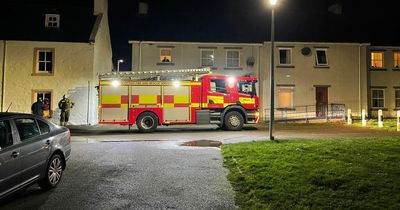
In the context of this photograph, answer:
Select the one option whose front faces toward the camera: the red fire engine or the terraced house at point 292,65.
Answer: the terraced house

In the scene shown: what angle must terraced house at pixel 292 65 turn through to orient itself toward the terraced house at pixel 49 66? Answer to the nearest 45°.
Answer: approximately 45° to its right

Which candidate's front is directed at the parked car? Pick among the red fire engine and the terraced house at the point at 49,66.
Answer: the terraced house

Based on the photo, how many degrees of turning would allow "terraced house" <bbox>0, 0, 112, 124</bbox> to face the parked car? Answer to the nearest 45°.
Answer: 0° — it already faces it

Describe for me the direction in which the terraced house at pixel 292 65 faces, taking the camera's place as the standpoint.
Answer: facing the viewer

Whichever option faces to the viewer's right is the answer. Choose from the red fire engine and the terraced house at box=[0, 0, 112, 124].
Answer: the red fire engine

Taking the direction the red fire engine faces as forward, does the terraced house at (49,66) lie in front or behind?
behind

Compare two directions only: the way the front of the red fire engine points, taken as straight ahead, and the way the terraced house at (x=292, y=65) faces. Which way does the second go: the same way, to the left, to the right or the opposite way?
to the right

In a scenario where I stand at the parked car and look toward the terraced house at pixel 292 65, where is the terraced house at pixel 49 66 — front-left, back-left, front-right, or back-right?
front-left

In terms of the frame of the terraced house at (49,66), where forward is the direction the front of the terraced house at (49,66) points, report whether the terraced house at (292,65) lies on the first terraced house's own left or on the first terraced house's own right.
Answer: on the first terraced house's own left

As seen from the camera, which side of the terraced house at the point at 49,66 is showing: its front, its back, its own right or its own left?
front

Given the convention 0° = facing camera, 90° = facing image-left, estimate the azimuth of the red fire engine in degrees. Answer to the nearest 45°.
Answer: approximately 270°

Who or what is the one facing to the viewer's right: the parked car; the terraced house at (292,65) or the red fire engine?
the red fire engine
